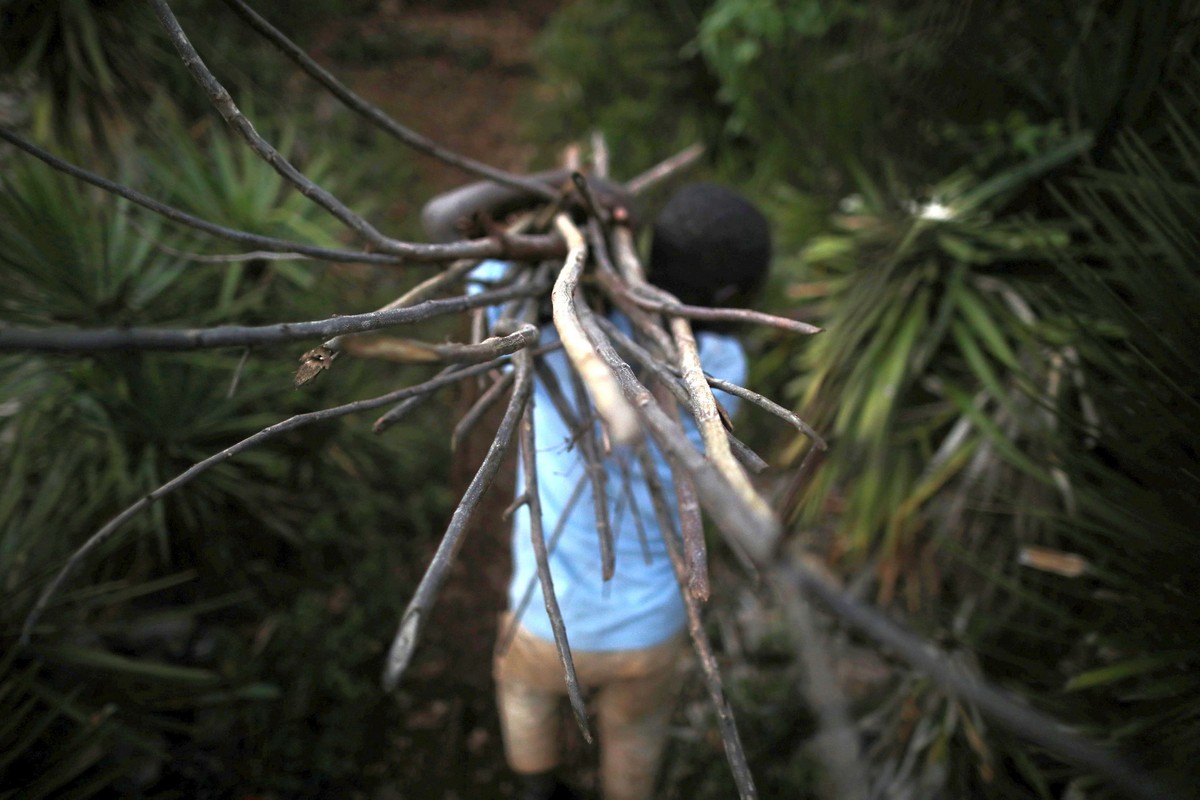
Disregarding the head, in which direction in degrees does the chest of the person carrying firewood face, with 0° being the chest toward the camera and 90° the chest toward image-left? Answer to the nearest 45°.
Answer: approximately 180°

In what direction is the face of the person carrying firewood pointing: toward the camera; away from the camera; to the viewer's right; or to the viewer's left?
away from the camera
